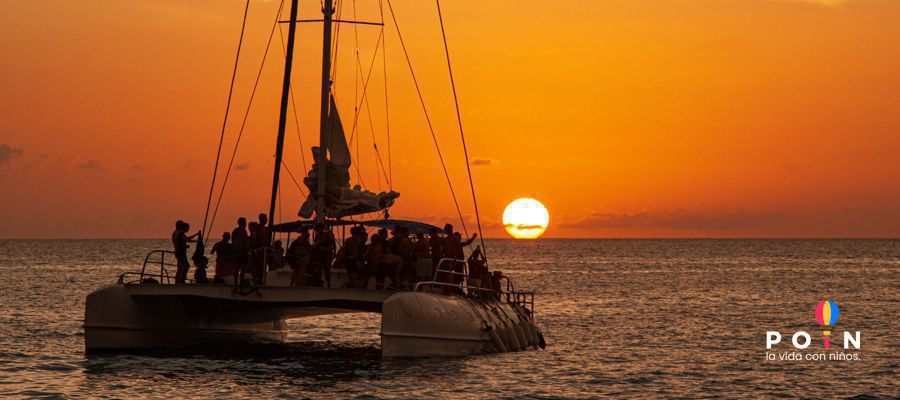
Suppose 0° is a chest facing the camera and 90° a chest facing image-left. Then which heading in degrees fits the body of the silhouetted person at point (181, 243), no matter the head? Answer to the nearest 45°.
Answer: approximately 270°

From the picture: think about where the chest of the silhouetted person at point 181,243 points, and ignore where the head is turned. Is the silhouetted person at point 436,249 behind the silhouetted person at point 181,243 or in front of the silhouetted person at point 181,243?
in front

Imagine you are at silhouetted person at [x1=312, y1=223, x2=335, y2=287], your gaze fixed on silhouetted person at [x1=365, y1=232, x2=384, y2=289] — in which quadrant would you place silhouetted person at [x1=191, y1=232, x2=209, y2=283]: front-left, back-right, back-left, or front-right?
back-left

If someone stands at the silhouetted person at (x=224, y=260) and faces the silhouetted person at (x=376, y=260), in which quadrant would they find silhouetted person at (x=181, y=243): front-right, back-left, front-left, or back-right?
back-right

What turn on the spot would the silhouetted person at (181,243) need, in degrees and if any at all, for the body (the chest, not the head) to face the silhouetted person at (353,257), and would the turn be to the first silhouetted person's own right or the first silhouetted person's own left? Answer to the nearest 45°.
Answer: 0° — they already face them

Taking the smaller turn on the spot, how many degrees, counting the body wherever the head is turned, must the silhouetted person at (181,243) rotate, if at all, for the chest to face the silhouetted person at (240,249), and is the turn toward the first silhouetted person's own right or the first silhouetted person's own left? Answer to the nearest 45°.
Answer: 0° — they already face them
